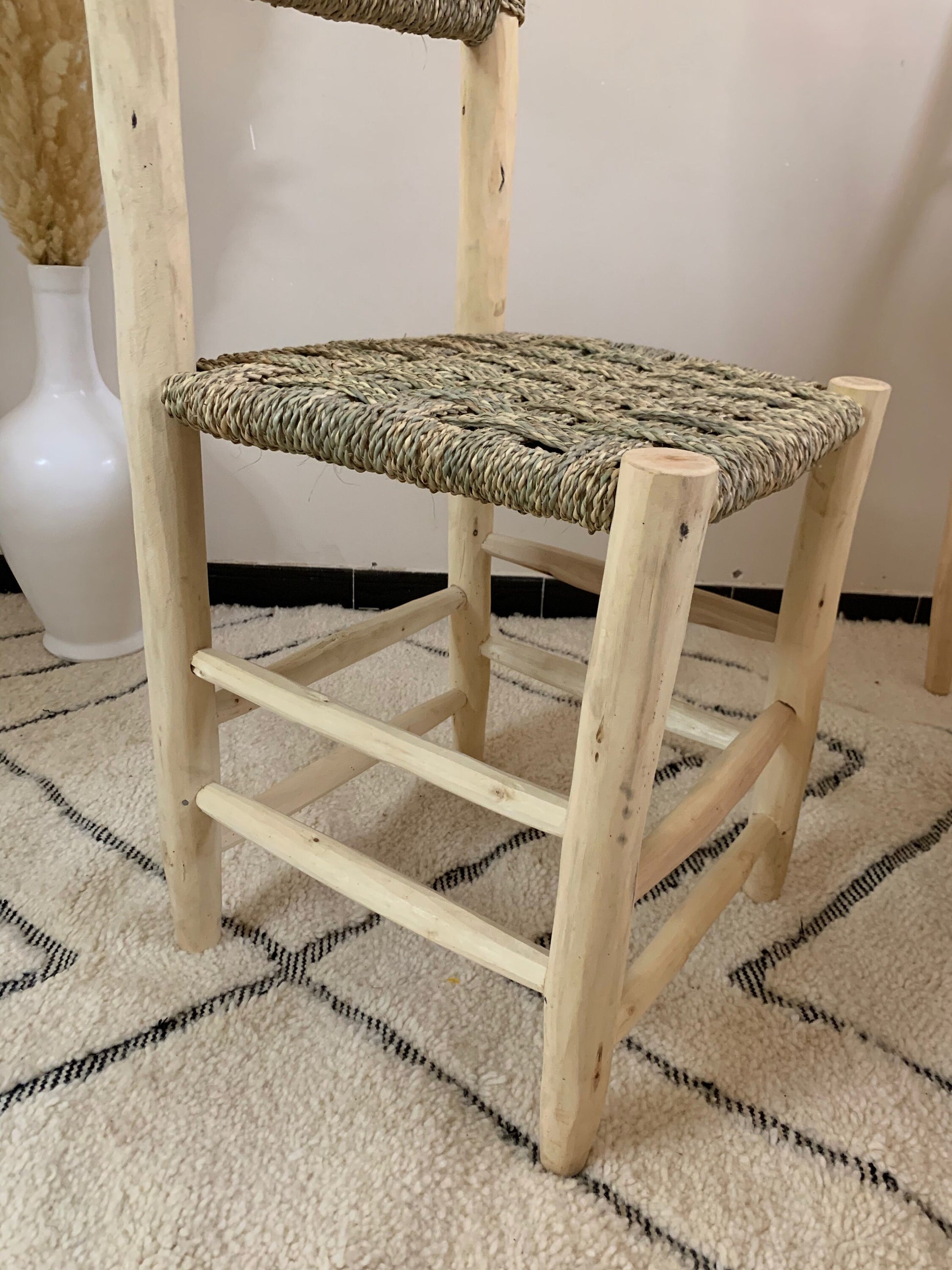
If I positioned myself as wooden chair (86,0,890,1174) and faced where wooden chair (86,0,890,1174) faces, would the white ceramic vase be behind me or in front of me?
behind

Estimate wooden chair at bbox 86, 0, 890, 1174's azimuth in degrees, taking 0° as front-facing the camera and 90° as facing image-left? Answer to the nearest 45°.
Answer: approximately 315°

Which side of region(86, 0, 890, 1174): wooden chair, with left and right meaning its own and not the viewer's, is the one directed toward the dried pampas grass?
back
